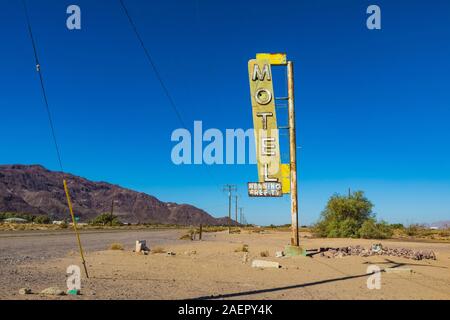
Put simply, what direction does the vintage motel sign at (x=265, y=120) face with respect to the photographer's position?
facing the viewer

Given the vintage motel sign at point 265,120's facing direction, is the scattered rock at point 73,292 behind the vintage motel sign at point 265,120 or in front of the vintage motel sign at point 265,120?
in front

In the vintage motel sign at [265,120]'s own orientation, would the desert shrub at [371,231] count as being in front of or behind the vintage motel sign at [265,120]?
behind

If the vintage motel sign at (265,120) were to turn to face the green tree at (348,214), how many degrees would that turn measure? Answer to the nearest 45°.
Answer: approximately 180°
